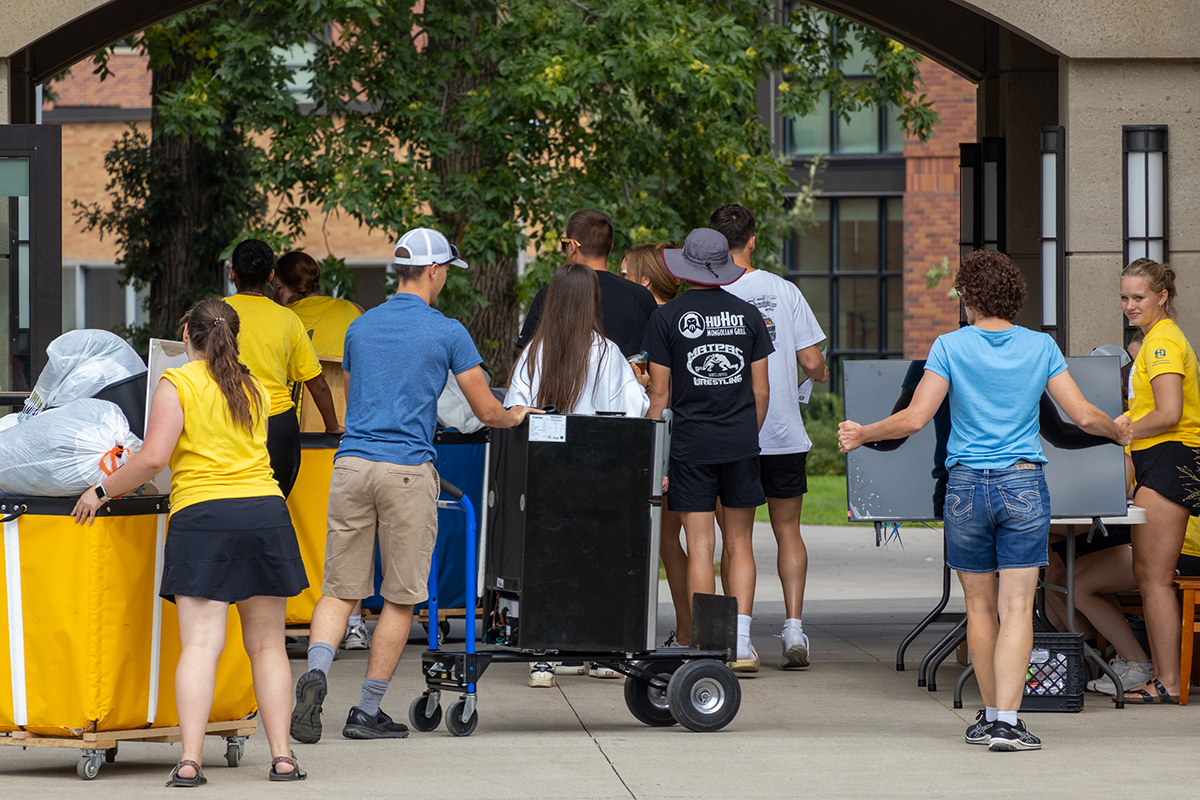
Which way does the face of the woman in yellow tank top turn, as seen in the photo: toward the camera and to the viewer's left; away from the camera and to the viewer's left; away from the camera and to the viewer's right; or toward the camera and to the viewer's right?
away from the camera and to the viewer's left

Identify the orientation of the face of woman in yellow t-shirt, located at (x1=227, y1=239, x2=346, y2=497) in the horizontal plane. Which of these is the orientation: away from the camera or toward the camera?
away from the camera

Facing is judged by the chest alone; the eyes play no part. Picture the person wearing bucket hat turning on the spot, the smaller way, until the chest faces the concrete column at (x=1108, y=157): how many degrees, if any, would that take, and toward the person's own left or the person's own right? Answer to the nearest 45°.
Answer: approximately 45° to the person's own right

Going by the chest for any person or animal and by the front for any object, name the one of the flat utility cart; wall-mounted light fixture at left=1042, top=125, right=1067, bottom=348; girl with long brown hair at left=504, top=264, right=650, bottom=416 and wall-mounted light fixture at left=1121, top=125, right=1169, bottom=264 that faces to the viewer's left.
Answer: wall-mounted light fixture at left=1042, top=125, right=1067, bottom=348

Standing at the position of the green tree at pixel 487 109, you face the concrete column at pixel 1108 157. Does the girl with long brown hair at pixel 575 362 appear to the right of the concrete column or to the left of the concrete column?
right

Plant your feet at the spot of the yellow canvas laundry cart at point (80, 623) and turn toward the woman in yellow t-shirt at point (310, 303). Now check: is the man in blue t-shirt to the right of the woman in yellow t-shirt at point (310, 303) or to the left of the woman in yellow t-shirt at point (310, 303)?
right

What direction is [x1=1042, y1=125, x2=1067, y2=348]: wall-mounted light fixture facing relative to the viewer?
to the viewer's left

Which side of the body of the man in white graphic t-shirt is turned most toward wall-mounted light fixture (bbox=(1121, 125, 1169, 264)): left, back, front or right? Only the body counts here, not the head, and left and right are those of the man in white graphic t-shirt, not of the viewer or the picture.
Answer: right

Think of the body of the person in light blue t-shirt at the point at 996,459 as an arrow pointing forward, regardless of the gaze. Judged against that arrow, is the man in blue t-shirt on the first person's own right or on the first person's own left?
on the first person's own left

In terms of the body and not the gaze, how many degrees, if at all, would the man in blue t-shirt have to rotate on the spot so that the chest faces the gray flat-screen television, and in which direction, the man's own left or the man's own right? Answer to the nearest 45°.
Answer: approximately 45° to the man's own right

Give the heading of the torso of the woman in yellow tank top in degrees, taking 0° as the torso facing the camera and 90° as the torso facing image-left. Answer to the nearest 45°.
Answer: approximately 135°

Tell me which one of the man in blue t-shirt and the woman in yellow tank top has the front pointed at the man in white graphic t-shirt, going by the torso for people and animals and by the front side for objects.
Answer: the man in blue t-shirt

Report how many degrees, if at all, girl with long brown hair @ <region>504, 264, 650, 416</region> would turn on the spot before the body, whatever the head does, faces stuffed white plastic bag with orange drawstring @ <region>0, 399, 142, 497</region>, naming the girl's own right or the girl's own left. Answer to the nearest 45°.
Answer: approximately 135° to the girl's own left

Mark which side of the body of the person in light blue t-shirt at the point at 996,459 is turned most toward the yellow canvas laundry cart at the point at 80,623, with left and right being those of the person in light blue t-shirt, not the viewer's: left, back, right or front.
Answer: left
